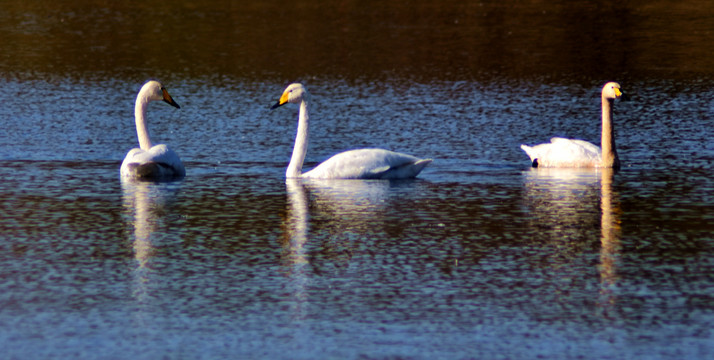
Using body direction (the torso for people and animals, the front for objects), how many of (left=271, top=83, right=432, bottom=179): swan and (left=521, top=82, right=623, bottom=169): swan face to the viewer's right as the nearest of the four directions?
1

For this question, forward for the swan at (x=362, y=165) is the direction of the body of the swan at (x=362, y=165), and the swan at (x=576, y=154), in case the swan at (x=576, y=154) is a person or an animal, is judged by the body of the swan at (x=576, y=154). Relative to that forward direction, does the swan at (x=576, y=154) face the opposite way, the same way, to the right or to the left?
the opposite way

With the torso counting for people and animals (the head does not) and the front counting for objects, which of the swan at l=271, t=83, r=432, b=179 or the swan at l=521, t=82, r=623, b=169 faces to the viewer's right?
the swan at l=521, t=82, r=623, b=169

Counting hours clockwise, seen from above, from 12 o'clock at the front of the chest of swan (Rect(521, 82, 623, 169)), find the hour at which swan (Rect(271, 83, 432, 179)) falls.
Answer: swan (Rect(271, 83, 432, 179)) is roughly at 5 o'clock from swan (Rect(521, 82, 623, 169)).

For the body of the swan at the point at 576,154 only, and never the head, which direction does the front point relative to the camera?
to the viewer's right

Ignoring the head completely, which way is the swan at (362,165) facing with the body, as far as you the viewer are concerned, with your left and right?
facing to the left of the viewer

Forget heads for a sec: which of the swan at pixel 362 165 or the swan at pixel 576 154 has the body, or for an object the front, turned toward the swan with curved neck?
the swan at pixel 362 165

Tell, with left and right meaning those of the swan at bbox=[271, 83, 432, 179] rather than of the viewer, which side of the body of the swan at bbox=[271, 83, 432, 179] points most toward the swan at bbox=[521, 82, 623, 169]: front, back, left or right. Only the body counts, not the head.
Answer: back

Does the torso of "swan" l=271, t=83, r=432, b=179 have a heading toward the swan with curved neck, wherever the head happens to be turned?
yes

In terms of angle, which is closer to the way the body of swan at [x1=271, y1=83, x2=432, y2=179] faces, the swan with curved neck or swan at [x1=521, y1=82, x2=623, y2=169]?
the swan with curved neck
